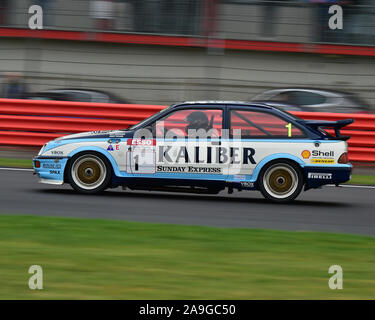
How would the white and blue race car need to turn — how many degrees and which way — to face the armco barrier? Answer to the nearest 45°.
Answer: approximately 45° to its right

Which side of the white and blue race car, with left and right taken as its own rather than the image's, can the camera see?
left
